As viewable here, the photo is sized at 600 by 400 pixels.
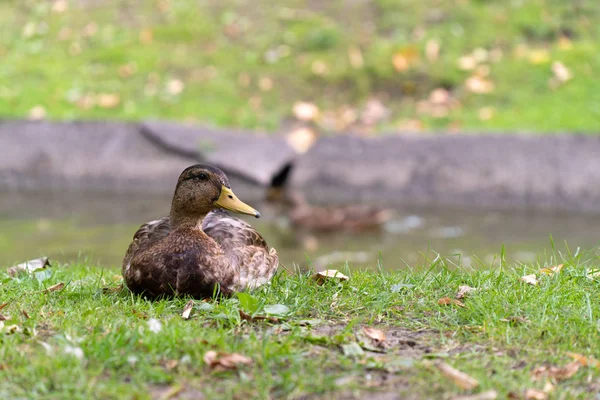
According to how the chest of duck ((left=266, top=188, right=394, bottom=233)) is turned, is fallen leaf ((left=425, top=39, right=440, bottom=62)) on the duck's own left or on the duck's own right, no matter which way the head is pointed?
on the duck's own right

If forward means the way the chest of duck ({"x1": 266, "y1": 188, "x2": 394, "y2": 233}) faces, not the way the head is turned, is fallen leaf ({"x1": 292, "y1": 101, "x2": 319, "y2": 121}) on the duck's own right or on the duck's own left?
on the duck's own right

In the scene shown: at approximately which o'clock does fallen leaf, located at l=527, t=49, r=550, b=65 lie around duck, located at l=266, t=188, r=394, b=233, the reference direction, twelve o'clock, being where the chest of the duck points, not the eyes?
The fallen leaf is roughly at 4 o'clock from the duck.

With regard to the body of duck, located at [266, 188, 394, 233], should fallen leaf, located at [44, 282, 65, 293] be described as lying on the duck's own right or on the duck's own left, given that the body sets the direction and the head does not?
on the duck's own left

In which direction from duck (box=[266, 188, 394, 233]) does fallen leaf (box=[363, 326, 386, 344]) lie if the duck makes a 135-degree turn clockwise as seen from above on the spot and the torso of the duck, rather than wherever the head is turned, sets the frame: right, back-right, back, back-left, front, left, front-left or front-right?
back-right

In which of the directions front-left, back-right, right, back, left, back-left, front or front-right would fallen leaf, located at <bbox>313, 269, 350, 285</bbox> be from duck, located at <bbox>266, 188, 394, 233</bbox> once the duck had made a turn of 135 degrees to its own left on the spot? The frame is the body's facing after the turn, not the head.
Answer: front-right

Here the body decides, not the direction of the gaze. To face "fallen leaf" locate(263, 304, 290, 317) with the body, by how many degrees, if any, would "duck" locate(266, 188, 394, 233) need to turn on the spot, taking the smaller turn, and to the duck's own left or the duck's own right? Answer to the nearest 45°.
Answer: approximately 90° to the duck's own left

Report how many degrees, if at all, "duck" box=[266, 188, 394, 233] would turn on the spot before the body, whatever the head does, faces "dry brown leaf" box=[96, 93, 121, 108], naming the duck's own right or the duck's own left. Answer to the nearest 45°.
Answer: approximately 45° to the duck's own right

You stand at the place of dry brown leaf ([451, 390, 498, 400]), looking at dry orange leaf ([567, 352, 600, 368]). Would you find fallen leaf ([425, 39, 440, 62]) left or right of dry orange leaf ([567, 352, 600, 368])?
left

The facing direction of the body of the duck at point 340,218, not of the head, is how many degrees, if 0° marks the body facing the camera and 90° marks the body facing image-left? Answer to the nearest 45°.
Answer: approximately 90°

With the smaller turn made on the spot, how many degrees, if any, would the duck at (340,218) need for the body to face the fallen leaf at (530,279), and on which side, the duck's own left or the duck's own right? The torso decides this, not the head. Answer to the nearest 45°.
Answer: approximately 90° to the duck's own left

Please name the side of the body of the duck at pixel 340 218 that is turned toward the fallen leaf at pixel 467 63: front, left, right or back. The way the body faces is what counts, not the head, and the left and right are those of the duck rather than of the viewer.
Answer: right

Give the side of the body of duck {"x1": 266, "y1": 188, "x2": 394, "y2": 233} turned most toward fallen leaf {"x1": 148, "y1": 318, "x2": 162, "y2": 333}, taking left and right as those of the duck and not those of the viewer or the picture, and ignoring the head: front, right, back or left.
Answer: left

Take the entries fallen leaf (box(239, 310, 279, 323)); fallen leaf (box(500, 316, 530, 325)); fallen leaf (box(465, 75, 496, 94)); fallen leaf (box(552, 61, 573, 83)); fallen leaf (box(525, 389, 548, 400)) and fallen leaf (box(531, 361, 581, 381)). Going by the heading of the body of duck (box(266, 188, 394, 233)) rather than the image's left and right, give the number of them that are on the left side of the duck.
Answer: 4
